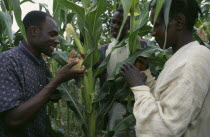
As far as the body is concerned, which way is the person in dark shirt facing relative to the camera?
to the viewer's right
